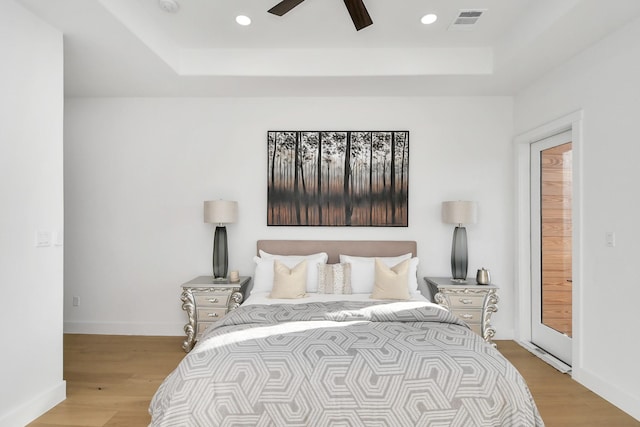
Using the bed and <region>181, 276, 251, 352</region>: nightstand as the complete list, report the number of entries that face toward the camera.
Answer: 2

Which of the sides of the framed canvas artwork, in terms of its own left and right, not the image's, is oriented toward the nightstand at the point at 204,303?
right

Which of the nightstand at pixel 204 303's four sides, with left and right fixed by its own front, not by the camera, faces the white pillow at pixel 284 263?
left

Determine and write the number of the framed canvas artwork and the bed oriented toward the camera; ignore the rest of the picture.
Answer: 2

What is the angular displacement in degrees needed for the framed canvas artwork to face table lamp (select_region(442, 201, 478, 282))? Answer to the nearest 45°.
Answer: approximately 90° to its left

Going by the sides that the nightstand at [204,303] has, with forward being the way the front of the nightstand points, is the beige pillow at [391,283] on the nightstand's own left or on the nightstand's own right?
on the nightstand's own left

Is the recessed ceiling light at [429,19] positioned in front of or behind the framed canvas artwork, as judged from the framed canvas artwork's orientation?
in front
